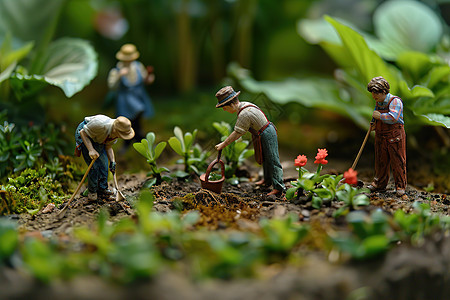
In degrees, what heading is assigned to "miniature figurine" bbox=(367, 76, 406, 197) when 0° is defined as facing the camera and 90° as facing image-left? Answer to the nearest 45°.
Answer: approximately 45°

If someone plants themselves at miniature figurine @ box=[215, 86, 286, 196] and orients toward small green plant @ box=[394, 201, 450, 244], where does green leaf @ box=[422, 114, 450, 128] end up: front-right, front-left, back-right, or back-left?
front-left

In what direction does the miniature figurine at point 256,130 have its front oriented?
to the viewer's left

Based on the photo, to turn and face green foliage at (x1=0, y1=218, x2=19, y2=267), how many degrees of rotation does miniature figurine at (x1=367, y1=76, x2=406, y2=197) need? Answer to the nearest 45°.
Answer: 0° — it already faces it

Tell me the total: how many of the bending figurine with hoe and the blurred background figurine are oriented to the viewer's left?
0

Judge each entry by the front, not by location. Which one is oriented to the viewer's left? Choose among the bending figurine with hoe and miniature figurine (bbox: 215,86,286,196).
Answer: the miniature figurine

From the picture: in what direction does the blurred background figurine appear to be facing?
toward the camera

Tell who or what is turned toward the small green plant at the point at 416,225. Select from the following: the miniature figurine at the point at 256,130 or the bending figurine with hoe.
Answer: the bending figurine with hoe

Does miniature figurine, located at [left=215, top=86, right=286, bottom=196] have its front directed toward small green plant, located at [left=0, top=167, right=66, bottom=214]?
yes

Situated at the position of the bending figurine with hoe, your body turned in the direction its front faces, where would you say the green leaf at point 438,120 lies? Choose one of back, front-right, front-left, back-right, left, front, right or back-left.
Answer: front-left

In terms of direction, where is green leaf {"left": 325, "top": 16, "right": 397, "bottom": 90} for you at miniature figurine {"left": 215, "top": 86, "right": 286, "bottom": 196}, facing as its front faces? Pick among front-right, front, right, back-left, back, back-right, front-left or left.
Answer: back-right

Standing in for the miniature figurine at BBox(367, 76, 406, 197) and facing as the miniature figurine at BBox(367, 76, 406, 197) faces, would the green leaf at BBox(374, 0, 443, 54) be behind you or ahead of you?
behind

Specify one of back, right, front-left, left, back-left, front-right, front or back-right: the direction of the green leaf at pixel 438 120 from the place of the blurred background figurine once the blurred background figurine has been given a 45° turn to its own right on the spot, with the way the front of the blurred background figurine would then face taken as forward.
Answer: left

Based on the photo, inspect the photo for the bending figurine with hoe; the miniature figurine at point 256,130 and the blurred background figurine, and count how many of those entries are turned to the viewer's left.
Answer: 1

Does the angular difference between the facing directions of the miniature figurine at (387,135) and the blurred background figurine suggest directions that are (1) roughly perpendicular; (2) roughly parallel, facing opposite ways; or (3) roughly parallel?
roughly perpendicular

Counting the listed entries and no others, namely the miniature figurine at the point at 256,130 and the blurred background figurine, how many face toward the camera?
1

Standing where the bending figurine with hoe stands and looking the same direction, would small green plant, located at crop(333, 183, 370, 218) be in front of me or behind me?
in front

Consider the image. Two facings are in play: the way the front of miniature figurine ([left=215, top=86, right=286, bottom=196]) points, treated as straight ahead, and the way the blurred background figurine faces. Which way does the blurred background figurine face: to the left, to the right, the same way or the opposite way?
to the left

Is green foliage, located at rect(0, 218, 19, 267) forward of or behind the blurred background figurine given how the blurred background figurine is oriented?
forward

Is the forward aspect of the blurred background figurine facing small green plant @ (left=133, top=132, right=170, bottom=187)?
yes

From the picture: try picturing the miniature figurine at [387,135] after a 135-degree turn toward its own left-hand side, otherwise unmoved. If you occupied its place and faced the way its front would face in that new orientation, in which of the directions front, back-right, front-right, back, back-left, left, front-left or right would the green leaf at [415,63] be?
left

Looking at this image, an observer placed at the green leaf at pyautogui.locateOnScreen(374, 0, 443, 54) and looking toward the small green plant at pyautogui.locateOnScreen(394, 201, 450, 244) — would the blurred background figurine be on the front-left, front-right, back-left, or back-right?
front-right
